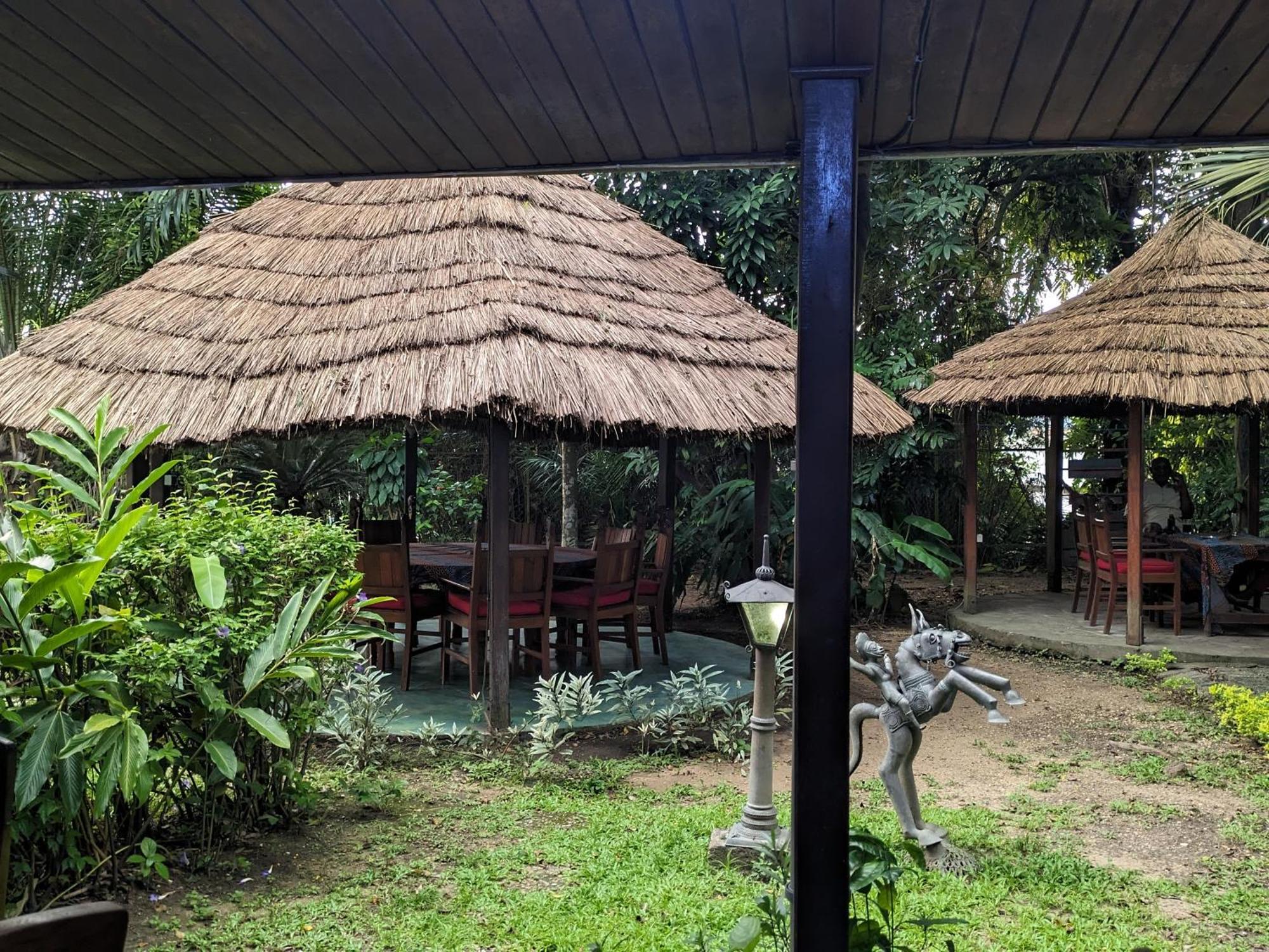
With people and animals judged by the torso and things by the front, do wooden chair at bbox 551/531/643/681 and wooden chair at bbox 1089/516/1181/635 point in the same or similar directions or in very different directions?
very different directions

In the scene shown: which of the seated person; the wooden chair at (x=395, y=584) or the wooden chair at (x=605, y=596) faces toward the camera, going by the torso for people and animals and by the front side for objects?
the seated person

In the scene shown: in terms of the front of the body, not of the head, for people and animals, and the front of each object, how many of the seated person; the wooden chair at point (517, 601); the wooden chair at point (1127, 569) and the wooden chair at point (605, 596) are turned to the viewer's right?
1

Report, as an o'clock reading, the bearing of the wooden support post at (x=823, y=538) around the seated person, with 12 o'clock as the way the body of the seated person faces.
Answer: The wooden support post is roughly at 12 o'clock from the seated person.

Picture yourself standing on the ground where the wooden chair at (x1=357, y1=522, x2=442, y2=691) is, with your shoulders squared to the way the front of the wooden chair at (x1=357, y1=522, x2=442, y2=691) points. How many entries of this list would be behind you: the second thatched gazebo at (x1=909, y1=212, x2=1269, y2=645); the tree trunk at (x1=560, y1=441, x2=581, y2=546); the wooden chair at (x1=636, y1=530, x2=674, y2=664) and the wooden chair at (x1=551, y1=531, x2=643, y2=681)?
0

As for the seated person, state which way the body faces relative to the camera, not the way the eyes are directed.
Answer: toward the camera

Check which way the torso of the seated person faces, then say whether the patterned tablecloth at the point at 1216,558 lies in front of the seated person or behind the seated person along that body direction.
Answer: in front

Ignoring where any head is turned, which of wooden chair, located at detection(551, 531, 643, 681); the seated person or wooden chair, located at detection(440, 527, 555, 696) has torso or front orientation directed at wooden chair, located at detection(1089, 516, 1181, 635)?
the seated person

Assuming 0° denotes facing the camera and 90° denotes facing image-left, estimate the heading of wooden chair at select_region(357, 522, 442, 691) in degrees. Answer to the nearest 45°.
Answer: approximately 225°

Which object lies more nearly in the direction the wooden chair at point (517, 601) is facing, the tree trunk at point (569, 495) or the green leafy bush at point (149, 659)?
the tree trunk

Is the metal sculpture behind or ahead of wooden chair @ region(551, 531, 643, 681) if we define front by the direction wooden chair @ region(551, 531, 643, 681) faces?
behind

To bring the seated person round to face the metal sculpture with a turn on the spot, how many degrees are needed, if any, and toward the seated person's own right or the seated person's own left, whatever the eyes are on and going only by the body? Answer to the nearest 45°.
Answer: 0° — they already face it

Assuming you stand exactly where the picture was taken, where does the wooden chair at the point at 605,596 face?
facing away from the viewer and to the left of the viewer

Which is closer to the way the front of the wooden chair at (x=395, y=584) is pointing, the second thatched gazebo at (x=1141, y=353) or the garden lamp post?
the second thatched gazebo

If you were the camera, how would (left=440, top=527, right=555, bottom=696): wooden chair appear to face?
facing away from the viewer and to the left of the viewer

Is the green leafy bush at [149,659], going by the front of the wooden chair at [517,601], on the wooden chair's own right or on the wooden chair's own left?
on the wooden chair's own left

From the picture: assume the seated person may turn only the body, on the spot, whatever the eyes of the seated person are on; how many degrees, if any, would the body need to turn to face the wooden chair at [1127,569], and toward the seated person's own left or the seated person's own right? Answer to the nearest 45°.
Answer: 0° — they already face it

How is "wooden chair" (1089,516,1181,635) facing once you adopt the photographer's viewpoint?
facing to the right of the viewer

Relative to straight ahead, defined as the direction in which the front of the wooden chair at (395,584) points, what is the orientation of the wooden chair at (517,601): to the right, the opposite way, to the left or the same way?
to the left
